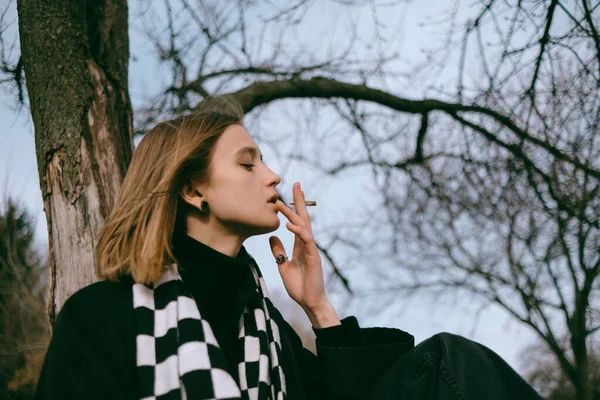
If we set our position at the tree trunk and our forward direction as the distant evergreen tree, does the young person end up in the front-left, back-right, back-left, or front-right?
back-right

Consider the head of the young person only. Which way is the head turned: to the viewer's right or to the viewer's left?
to the viewer's right

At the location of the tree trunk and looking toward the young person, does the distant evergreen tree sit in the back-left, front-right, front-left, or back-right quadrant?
back-left

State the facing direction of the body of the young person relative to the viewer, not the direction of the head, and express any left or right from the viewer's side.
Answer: facing the viewer and to the right of the viewer

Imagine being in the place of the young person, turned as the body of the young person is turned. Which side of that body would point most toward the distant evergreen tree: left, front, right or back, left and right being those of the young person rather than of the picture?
back
